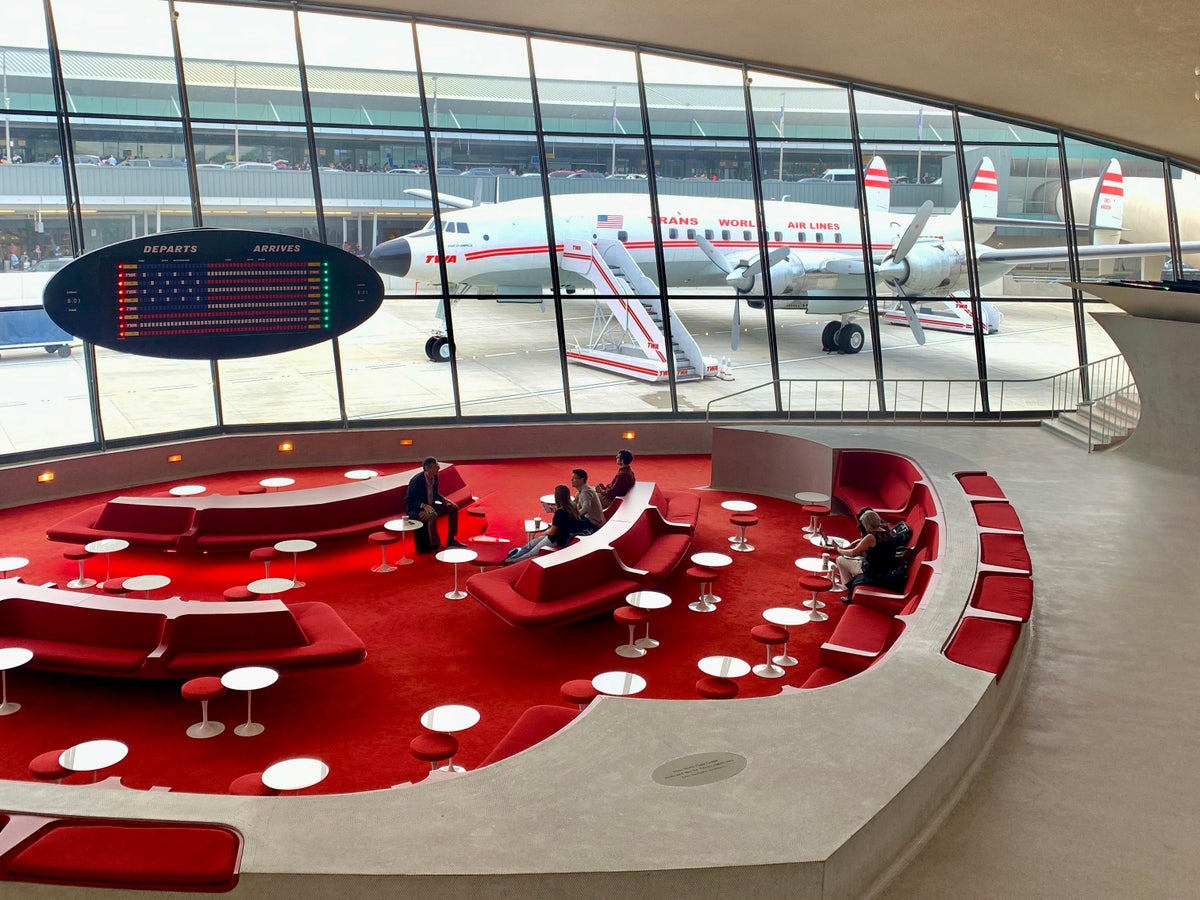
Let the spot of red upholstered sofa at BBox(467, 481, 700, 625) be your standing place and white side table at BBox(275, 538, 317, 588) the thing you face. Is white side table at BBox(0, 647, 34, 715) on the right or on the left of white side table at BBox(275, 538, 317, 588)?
left

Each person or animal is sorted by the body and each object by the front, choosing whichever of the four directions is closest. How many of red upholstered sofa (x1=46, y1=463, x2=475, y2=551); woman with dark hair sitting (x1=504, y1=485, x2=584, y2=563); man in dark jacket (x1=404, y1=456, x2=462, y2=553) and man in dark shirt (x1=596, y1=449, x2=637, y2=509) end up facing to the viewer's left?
2

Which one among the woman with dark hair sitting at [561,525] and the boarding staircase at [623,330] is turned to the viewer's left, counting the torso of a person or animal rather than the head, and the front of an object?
the woman with dark hair sitting

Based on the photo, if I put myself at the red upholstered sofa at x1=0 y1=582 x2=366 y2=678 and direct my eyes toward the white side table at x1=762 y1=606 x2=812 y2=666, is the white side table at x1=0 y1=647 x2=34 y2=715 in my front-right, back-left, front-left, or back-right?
back-right

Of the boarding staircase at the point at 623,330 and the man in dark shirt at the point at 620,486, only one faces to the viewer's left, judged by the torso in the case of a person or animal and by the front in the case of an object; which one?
the man in dark shirt

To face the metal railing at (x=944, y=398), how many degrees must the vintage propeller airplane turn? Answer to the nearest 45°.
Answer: approximately 90° to its left

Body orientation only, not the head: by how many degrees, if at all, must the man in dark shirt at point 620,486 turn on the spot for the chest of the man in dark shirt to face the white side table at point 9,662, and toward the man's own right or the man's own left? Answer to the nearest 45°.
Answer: approximately 45° to the man's own left

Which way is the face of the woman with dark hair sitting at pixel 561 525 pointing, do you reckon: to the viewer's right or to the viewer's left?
to the viewer's left

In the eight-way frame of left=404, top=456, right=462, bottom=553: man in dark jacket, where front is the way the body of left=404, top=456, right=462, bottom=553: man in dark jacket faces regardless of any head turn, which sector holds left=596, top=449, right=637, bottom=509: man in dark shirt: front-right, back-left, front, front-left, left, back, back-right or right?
front-left
